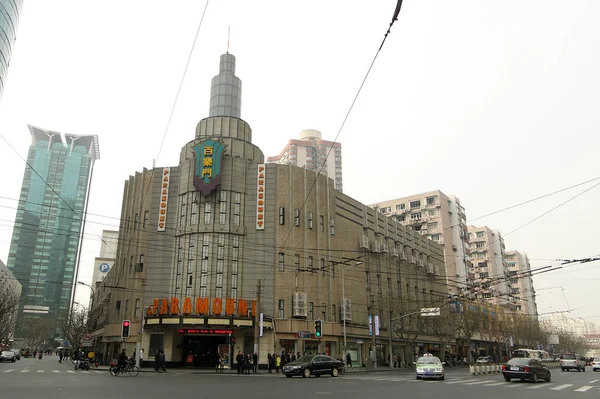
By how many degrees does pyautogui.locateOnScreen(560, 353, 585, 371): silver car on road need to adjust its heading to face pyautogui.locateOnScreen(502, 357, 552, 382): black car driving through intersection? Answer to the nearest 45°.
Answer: approximately 135° to its right

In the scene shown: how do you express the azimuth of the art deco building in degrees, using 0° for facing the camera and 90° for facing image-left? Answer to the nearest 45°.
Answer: approximately 0°

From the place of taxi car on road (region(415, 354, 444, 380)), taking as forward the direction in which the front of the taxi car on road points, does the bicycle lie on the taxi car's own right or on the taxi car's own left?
on the taxi car's own right

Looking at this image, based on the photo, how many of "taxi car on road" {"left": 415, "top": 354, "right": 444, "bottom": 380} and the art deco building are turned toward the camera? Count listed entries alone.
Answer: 2
